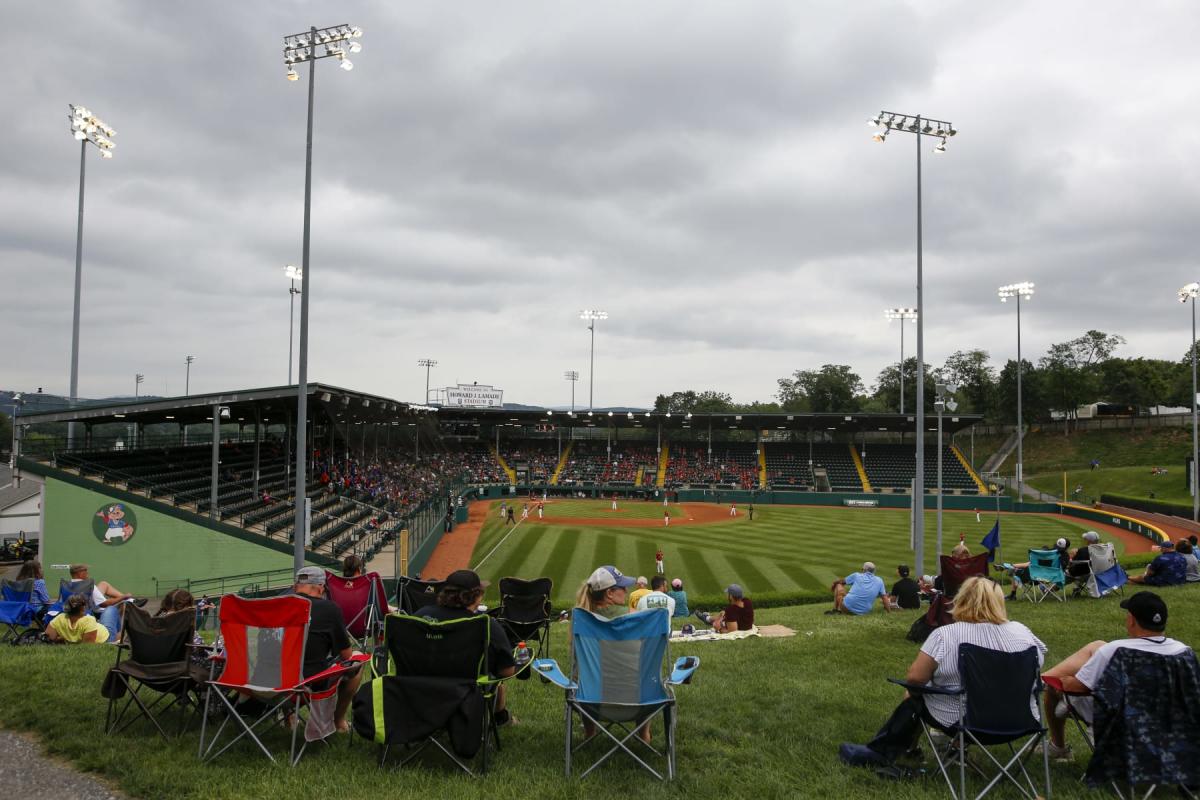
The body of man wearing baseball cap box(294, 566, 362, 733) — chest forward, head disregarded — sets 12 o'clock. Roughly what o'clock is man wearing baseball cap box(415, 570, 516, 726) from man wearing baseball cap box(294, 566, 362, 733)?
man wearing baseball cap box(415, 570, 516, 726) is roughly at 2 o'clock from man wearing baseball cap box(294, 566, 362, 733).

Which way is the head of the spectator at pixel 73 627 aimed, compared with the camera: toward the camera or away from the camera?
away from the camera

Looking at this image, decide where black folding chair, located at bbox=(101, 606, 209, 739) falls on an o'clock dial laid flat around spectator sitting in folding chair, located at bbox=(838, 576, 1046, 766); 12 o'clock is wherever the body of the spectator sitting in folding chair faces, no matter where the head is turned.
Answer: The black folding chair is roughly at 10 o'clock from the spectator sitting in folding chair.

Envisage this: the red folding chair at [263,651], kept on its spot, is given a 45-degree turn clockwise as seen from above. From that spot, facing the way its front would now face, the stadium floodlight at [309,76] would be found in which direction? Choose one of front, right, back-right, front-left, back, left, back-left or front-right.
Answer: left

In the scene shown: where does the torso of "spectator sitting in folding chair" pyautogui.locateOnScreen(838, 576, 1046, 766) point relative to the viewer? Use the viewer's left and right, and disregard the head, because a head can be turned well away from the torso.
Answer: facing away from the viewer and to the left of the viewer

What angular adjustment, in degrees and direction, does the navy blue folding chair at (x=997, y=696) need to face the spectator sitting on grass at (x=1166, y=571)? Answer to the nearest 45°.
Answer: approximately 45° to its right

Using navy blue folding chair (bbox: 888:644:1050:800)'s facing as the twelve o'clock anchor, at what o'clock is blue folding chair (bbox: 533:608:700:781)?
The blue folding chair is roughly at 10 o'clock from the navy blue folding chair.

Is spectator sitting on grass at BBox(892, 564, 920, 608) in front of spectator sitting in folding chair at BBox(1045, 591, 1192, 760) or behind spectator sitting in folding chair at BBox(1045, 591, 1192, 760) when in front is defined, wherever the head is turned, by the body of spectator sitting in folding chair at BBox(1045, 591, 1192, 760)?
in front

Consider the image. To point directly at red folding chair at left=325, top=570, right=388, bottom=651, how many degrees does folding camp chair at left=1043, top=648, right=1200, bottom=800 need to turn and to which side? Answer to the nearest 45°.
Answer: approximately 45° to its left

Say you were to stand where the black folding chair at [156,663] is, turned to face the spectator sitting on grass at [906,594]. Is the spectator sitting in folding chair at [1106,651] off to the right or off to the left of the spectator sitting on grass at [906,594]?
right

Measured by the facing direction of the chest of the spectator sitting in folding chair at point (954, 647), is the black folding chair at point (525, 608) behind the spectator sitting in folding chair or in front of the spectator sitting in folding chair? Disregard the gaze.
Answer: in front

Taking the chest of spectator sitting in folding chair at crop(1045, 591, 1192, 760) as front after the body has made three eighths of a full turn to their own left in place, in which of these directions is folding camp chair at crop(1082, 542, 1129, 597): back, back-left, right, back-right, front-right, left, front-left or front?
back

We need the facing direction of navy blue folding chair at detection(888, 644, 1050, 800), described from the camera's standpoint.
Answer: facing away from the viewer and to the left of the viewer

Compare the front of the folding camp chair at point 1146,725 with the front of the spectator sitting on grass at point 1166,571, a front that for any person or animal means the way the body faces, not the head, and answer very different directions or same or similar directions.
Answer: same or similar directions

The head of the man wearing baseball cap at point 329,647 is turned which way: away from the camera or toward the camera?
away from the camera

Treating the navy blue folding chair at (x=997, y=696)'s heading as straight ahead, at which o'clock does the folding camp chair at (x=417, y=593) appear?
The folding camp chair is roughly at 11 o'clock from the navy blue folding chair.

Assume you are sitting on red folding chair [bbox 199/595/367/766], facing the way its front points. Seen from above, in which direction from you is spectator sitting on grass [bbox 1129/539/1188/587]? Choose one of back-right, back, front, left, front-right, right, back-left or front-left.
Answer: front-right

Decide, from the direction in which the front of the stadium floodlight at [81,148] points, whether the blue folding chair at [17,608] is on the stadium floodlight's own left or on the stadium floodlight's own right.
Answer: on the stadium floodlight's own right

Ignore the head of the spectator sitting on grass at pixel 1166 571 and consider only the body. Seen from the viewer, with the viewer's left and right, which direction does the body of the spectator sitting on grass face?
facing away from the viewer and to the left of the viewer

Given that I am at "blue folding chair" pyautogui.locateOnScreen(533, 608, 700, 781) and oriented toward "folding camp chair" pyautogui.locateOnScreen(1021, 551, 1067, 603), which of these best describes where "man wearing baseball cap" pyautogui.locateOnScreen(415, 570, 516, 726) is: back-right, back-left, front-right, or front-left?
back-left
